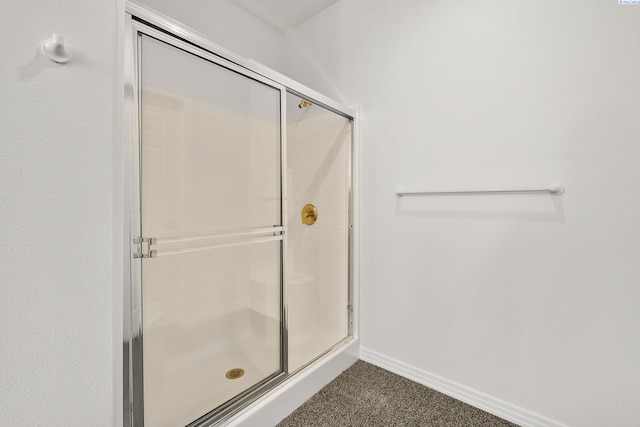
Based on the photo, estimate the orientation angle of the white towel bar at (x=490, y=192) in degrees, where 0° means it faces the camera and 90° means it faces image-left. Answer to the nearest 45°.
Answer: approximately 45°

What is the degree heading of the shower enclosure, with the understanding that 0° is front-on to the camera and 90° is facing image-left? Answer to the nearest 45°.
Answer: approximately 315°

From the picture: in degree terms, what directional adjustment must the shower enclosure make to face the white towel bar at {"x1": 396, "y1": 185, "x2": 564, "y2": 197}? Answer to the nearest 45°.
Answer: approximately 45° to its left

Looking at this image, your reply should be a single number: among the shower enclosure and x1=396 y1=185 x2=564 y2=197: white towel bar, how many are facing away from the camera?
0

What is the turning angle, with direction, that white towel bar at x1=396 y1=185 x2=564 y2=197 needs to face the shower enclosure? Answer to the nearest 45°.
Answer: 0° — it already faces it
